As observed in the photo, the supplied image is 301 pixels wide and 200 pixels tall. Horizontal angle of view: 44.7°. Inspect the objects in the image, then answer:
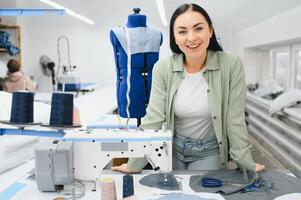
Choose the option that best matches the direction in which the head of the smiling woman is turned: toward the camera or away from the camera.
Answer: toward the camera

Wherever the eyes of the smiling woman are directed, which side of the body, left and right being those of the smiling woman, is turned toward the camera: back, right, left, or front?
front

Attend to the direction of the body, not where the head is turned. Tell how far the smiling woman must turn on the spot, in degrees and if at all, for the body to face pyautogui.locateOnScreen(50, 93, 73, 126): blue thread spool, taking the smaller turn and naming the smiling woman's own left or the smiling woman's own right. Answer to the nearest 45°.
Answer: approximately 90° to the smiling woman's own right

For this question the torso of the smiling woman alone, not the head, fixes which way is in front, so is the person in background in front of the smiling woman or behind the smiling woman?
behind
